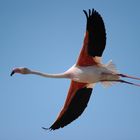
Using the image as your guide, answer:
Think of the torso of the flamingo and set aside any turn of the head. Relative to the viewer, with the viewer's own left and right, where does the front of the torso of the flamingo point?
facing to the left of the viewer
